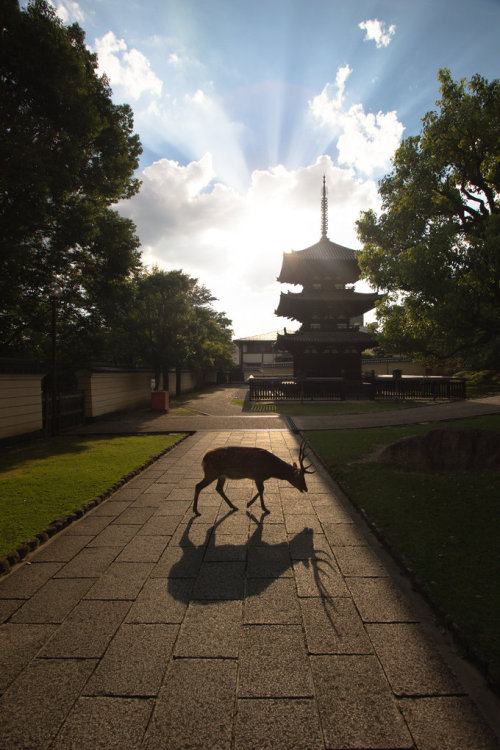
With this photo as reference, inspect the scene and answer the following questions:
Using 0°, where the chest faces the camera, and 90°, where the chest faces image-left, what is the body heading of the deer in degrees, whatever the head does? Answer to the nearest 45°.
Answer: approximately 270°

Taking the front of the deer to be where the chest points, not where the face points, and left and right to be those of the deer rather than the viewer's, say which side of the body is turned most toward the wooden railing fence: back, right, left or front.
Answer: left

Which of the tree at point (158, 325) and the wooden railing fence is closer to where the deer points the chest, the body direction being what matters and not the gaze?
the wooden railing fence

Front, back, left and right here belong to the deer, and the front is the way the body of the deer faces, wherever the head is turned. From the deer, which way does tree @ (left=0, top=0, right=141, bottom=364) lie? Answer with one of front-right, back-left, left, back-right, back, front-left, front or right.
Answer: back-left

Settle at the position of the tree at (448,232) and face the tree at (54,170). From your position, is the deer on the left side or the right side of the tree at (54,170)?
left

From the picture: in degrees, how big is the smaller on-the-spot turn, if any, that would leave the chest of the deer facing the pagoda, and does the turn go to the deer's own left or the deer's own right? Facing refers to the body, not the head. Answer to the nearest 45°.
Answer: approximately 90° to the deer's own left

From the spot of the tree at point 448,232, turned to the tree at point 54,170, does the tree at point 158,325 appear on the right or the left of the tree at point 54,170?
right

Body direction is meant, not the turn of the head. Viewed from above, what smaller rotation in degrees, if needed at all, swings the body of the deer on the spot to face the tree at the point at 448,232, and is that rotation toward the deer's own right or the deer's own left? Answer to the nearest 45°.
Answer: approximately 45° to the deer's own left

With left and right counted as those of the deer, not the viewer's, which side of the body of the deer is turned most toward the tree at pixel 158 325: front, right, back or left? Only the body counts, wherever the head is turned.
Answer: left
